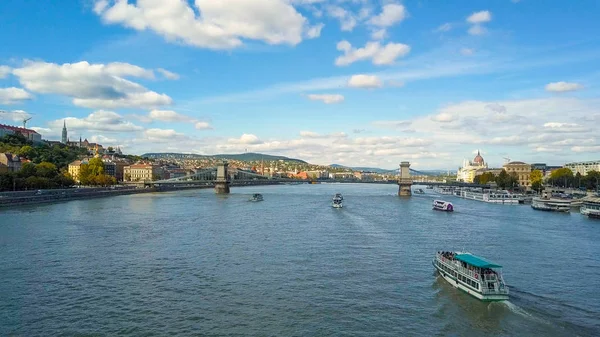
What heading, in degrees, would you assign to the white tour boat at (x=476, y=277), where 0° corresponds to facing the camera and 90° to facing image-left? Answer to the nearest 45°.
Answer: approximately 135°

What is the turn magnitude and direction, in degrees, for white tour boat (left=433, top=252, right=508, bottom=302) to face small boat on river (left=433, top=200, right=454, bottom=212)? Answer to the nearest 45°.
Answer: approximately 45° to its right

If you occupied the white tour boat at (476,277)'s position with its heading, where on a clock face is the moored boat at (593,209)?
The moored boat is roughly at 2 o'clock from the white tour boat.

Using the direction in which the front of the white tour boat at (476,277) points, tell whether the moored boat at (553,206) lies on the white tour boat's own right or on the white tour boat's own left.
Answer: on the white tour boat's own right
